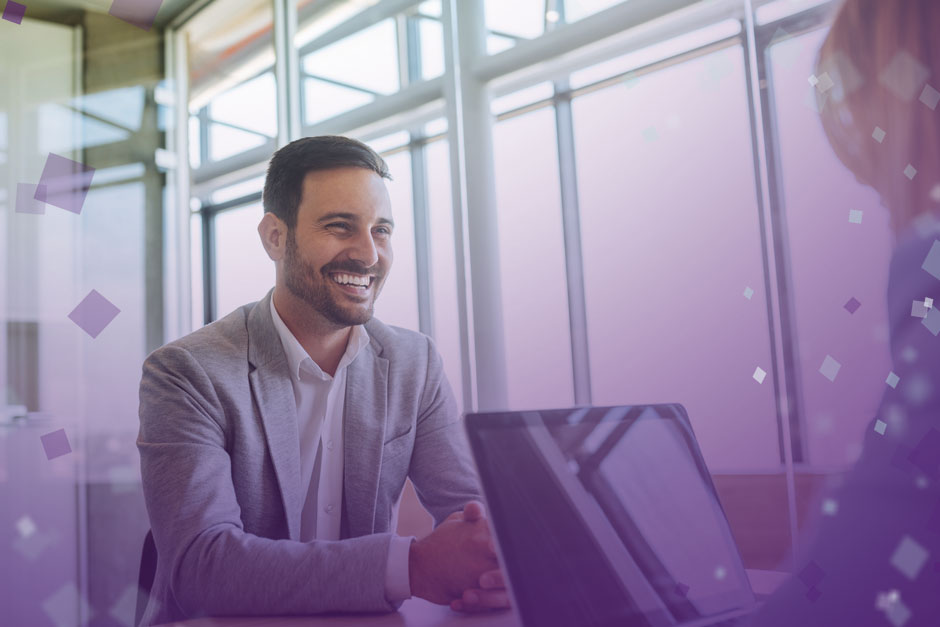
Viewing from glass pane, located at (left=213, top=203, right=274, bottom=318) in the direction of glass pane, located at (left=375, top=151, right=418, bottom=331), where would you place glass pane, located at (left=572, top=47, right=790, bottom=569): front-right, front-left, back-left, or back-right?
front-right

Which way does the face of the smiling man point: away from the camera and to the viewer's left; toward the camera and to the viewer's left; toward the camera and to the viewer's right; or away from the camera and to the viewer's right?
toward the camera and to the viewer's right

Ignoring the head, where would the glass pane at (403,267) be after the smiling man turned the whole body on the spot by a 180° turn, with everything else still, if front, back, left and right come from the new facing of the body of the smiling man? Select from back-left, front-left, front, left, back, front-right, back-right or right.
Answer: front-right

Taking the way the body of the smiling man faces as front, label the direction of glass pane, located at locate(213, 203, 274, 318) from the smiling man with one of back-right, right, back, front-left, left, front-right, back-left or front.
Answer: back-left

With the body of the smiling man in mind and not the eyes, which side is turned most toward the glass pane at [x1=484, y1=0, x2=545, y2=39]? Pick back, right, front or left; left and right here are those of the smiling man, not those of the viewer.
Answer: left

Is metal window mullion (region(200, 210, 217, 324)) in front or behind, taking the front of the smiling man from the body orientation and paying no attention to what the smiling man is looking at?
behind

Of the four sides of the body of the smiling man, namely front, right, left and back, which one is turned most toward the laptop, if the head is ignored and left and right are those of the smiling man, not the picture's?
front

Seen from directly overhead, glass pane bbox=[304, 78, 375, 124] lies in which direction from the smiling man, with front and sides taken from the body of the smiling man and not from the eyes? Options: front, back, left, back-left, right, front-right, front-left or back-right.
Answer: back-left

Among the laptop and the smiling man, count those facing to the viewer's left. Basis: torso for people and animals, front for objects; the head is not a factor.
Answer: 0

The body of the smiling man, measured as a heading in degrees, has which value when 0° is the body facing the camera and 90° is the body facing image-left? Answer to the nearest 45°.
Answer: approximately 315°
